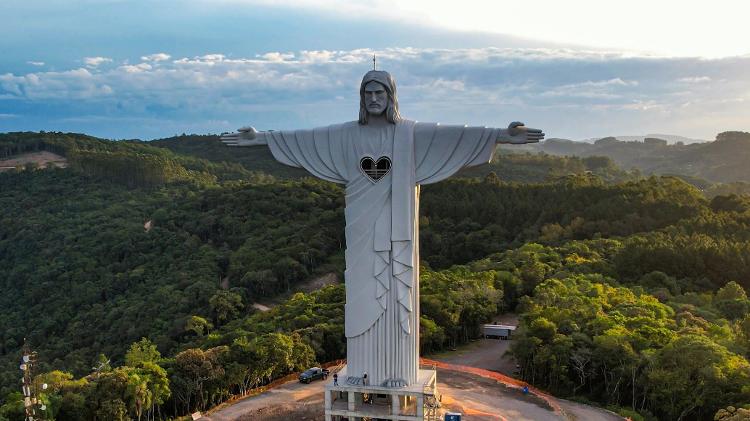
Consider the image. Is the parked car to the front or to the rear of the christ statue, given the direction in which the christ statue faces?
to the rear

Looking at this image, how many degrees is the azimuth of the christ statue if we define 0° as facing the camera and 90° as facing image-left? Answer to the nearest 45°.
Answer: approximately 0°
